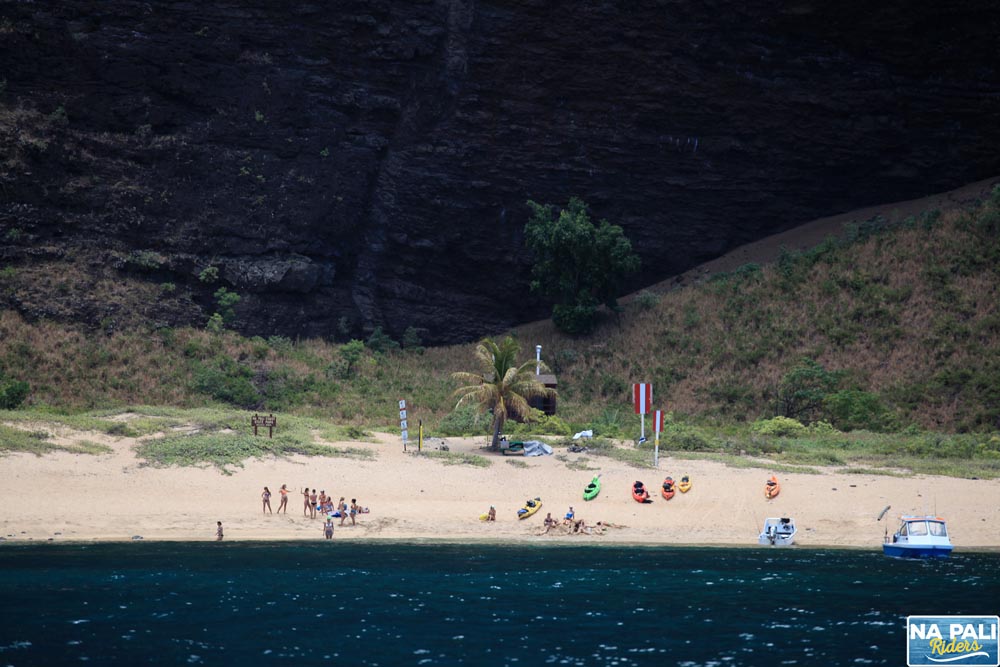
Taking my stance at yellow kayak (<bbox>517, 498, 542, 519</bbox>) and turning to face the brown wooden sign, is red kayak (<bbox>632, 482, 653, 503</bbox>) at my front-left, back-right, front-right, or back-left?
back-right

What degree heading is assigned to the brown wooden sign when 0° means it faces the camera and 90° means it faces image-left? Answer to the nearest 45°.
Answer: approximately 0°

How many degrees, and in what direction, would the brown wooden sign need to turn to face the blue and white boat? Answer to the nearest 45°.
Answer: approximately 45° to its left

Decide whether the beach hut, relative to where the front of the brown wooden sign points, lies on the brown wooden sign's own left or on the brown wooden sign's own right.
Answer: on the brown wooden sign's own left

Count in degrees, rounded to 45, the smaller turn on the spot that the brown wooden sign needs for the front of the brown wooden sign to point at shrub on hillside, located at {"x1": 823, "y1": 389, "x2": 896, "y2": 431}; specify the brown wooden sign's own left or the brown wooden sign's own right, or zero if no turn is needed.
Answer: approximately 90° to the brown wooden sign's own left

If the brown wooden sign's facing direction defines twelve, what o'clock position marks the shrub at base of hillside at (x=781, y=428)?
The shrub at base of hillside is roughly at 9 o'clock from the brown wooden sign.

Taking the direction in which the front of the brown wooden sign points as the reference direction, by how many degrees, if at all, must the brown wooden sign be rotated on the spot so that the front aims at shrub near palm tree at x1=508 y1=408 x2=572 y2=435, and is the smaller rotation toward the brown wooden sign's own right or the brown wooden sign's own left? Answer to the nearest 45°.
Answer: approximately 90° to the brown wooden sign's own left

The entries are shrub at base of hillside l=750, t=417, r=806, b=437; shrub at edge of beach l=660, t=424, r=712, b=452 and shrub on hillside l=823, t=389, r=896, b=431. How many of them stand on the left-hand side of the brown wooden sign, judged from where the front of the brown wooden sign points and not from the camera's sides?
3

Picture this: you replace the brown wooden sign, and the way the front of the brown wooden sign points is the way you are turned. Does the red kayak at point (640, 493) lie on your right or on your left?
on your left

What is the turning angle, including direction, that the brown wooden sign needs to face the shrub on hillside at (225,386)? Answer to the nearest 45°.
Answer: approximately 180°

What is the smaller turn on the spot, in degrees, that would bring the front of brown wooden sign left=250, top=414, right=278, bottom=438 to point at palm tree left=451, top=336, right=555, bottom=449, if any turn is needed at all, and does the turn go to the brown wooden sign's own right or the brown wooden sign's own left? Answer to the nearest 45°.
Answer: approximately 45° to the brown wooden sign's own left
